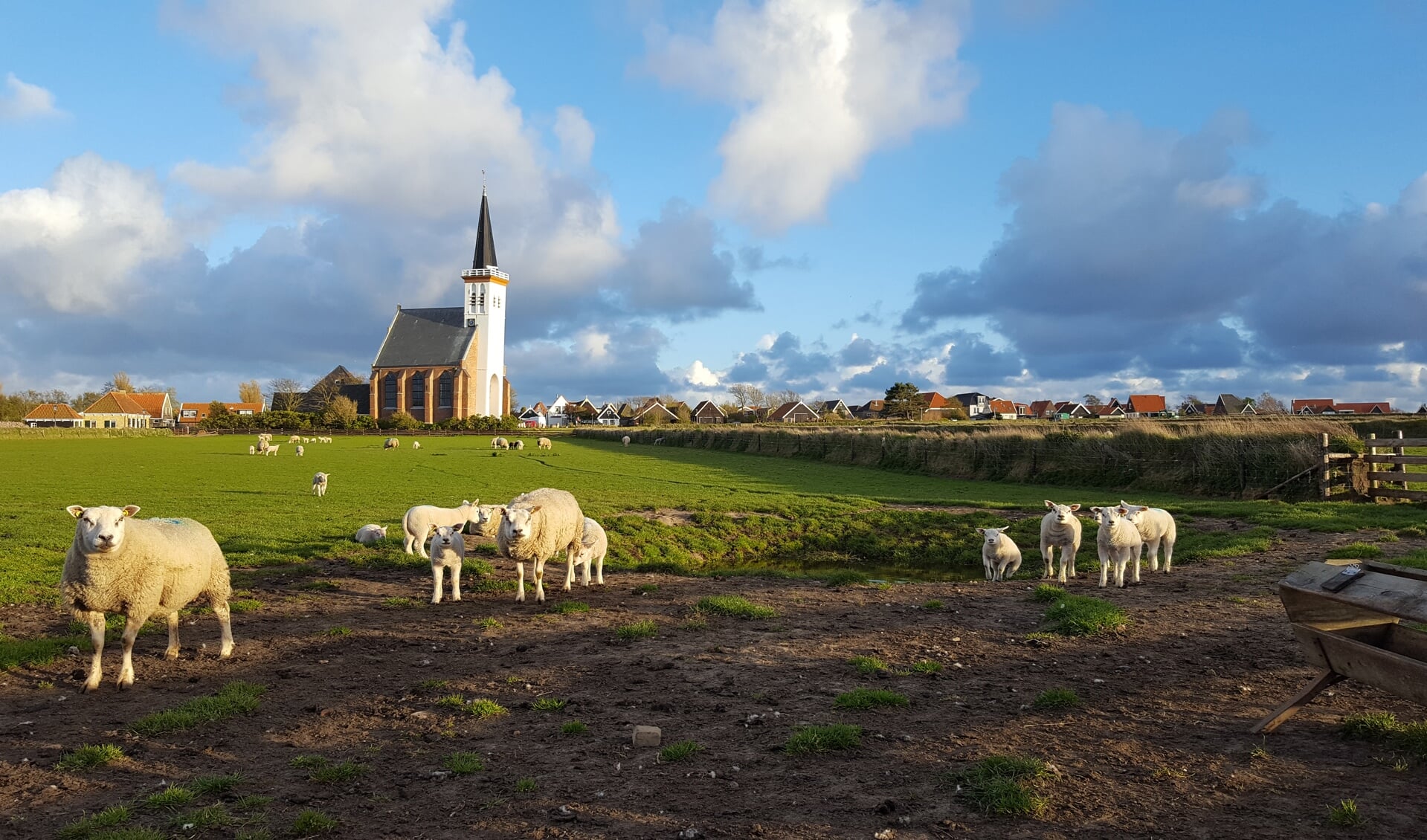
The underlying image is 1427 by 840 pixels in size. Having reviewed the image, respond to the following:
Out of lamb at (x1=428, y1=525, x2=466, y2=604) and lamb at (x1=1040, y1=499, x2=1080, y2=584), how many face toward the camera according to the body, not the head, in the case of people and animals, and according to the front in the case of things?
2

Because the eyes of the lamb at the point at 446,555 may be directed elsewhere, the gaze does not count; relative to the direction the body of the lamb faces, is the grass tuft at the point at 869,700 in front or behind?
in front

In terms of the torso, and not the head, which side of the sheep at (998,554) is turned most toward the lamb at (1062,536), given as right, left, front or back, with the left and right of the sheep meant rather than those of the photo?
left

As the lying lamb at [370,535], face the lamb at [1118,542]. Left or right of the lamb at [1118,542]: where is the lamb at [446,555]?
right

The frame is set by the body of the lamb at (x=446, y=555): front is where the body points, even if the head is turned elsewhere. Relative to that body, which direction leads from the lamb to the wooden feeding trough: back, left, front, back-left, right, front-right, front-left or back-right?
front-left

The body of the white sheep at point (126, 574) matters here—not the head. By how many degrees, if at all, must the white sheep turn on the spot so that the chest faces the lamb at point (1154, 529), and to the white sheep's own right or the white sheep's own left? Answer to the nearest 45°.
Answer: approximately 135° to the white sheep's own left

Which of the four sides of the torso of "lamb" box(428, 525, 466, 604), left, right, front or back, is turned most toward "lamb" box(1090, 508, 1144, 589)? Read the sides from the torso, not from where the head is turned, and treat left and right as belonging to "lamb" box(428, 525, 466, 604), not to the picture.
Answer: left

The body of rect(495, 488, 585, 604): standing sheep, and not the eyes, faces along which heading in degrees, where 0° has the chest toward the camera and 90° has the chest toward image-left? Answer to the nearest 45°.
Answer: approximately 45°
